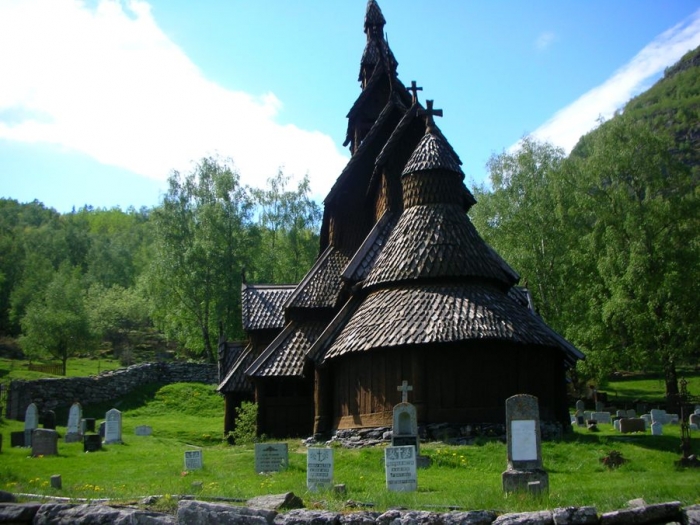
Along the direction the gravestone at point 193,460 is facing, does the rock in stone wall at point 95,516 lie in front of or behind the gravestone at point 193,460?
in front

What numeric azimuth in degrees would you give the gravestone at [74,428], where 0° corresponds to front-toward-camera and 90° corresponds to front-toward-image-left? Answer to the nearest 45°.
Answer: approximately 0°

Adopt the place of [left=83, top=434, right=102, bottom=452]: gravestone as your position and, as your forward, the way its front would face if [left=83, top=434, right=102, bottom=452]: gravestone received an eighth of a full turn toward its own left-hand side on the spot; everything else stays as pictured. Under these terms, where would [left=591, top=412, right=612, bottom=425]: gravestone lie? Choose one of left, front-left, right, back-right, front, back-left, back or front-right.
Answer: front-left

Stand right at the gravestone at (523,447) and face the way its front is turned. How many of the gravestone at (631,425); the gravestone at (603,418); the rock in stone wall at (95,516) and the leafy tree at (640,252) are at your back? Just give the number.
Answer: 3

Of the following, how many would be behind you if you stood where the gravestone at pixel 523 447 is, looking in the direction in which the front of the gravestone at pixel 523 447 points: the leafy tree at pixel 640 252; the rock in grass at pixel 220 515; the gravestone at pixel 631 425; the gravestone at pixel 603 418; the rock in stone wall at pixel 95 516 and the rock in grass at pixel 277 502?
3

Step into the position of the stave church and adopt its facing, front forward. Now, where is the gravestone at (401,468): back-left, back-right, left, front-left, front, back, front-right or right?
back-left

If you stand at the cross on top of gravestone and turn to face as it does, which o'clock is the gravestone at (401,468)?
The gravestone is roughly at 12 o'clock from the cross on top of gravestone.

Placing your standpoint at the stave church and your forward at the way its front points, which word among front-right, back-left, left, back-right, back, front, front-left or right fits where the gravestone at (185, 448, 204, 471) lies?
left

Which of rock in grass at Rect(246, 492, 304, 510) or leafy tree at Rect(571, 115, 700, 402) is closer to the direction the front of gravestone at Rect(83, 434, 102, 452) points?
the rock in grass

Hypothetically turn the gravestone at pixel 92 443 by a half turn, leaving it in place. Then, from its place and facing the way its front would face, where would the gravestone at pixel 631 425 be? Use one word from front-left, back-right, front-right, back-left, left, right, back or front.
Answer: right
